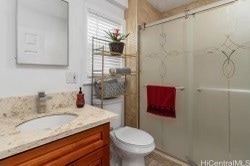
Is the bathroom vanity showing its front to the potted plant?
no

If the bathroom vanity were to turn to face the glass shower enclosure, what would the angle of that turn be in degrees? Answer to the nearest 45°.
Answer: approximately 45° to its left

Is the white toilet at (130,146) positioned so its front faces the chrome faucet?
no

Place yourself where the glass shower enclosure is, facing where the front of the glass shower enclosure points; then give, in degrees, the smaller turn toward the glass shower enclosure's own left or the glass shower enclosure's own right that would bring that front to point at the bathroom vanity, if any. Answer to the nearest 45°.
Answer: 0° — it already faces it

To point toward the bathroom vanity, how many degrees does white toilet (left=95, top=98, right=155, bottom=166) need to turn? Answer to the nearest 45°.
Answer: approximately 90° to its right

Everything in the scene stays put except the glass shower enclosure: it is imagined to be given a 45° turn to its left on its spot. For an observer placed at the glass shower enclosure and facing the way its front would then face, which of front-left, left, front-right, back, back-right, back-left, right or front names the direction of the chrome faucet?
front-right

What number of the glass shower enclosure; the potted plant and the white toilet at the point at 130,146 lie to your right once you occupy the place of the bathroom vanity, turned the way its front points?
0

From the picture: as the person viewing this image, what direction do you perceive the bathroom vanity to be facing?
facing the viewer and to the right of the viewer

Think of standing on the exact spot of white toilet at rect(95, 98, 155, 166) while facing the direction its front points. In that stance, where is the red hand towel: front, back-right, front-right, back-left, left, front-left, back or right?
left

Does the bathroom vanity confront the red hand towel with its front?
no
